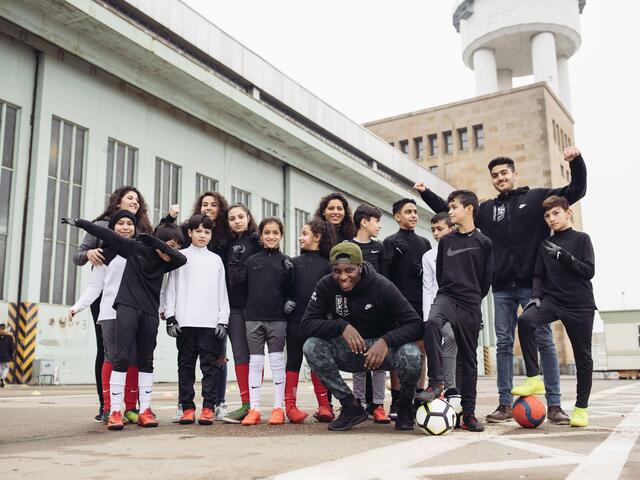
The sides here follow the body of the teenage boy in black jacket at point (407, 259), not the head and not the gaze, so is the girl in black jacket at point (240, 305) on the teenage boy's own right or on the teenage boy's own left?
on the teenage boy's own right

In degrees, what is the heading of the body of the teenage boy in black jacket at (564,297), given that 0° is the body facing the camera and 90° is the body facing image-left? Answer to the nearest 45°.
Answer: approximately 45°

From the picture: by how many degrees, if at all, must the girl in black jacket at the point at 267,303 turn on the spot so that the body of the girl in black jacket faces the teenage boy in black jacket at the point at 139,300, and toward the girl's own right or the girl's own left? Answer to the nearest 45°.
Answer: approximately 90° to the girl's own right

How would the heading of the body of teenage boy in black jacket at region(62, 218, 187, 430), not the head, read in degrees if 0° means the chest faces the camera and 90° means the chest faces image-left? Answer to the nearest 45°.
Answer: approximately 0°

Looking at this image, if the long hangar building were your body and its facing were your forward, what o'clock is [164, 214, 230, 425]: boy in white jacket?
The boy in white jacket is roughly at 1 o'clock from the long hangar building.

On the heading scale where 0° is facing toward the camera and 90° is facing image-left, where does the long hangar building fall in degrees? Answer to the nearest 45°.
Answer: approximately 315°

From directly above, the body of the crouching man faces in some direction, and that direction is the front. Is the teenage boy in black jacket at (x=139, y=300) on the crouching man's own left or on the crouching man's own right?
on the crouching man's own right
